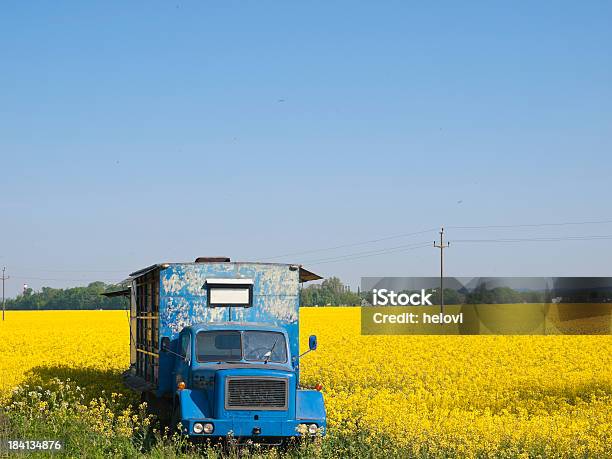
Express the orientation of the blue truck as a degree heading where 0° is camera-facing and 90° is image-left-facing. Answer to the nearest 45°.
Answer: approximately 0°
